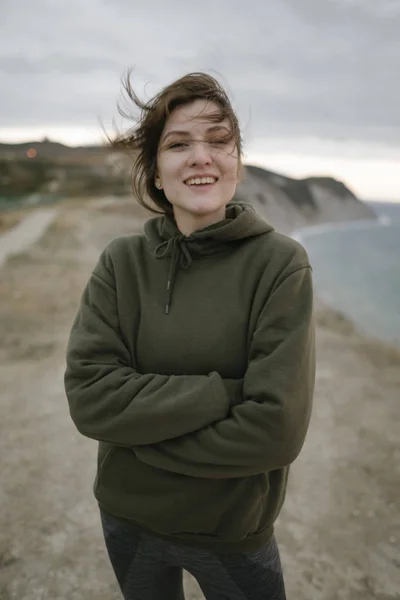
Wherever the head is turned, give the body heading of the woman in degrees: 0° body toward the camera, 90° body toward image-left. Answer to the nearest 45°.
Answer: approximately 0°
